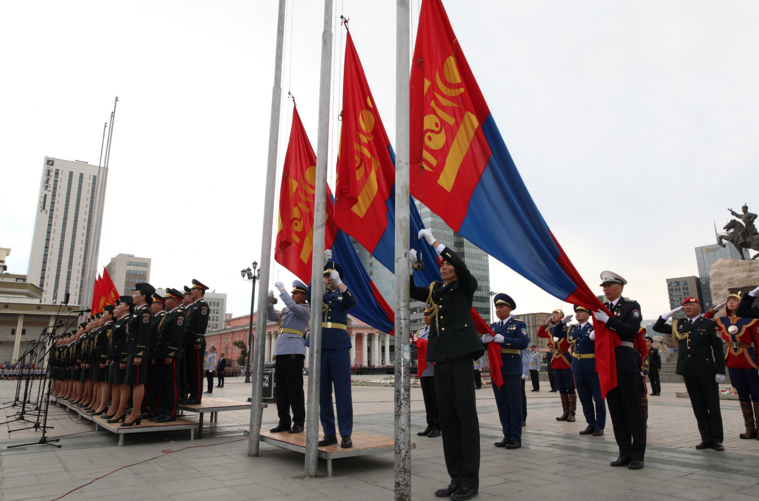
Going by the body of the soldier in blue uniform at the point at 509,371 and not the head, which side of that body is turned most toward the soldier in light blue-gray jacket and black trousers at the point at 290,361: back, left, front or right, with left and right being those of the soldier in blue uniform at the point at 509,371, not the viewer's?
front

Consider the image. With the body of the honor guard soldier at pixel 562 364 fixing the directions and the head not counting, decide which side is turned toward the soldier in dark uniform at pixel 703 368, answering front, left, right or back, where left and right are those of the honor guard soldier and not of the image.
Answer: left

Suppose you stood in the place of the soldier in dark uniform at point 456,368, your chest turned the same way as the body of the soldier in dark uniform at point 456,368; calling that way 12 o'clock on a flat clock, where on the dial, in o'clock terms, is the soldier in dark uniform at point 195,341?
the soldier in dark uniform at point 195,341 is roughly at 3 o'clock from the soldier in dark uniform at point 456,368.

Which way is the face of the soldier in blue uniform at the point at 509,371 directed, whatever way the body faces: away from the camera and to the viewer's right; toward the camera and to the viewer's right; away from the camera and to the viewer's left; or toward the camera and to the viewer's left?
toward the camera and to the viewer's left
